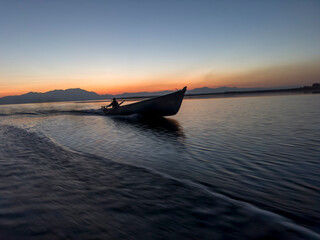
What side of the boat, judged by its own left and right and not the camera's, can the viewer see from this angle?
right
